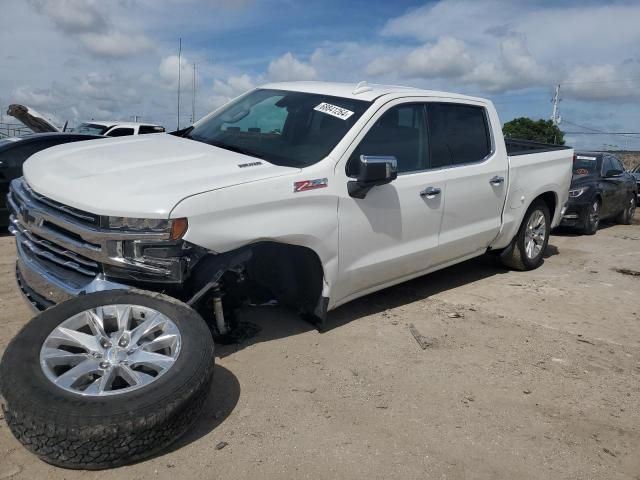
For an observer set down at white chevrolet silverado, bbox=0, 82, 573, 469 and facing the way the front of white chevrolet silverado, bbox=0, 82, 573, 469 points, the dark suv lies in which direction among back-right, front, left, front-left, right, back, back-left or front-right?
back

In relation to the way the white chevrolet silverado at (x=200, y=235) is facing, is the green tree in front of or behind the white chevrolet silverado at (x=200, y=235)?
behind

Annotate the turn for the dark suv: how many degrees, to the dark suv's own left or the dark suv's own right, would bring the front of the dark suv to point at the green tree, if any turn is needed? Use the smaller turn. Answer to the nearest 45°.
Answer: approximately 135° to the dark suv's own right

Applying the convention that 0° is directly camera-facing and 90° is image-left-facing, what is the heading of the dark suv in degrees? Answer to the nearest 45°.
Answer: approximately 45°

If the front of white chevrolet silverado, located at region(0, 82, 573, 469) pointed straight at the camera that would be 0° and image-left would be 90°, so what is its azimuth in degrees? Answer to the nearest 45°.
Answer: approximately 45°
